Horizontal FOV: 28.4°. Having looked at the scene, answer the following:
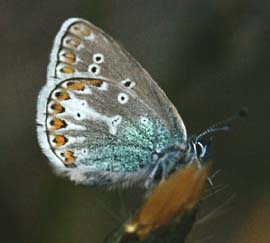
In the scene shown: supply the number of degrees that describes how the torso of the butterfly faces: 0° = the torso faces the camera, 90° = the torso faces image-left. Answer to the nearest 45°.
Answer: approximately 270°
